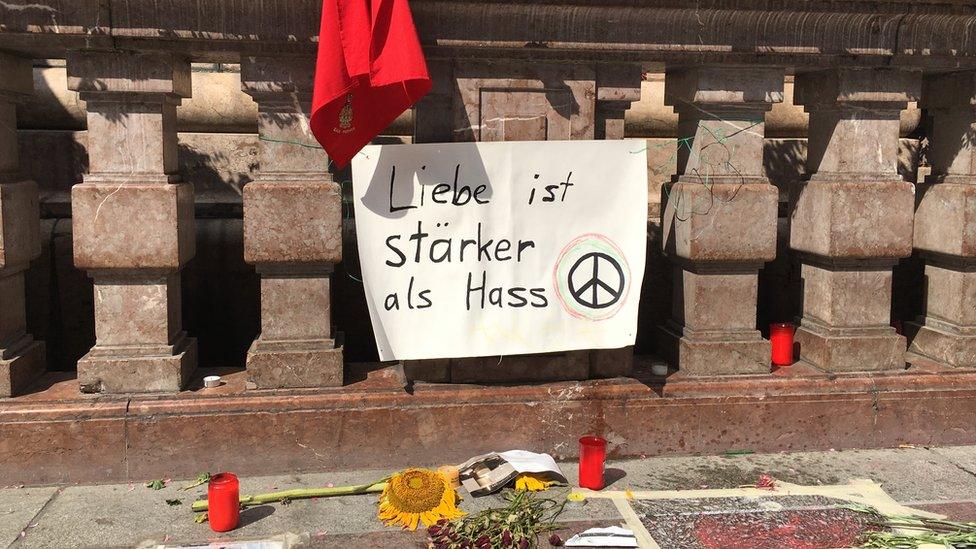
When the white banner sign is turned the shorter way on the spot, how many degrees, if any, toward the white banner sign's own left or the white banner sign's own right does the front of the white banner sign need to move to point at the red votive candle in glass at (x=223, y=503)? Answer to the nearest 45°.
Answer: approximately 45° to the white banner sign's own right

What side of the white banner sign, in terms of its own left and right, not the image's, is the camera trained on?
front

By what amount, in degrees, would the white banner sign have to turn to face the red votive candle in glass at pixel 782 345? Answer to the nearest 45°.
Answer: approximately 90° to its left

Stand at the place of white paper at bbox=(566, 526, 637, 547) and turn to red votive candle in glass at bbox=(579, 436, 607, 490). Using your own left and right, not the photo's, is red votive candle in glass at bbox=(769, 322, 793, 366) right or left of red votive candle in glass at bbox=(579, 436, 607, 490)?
right

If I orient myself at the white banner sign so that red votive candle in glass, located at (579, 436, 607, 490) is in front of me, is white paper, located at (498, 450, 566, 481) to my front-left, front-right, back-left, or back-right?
front-right

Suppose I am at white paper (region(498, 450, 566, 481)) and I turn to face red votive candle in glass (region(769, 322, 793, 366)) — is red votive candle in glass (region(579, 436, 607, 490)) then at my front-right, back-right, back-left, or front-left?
front-right
